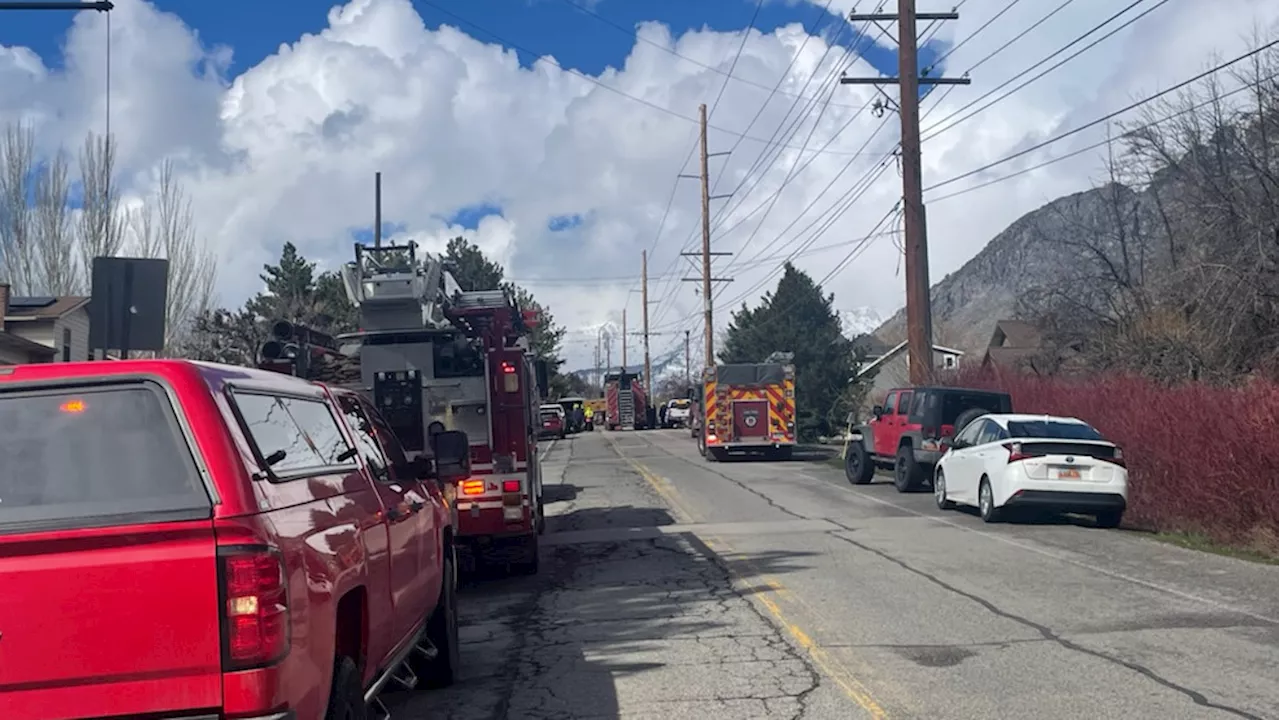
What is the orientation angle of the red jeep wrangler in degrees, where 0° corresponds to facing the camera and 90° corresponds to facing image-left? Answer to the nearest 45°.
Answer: approximately 135°

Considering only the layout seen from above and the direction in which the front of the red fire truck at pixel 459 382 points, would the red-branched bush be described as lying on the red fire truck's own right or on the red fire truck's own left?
on the red fire truck's own right

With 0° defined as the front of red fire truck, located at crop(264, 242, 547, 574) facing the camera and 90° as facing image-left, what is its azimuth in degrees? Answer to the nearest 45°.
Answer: approximately 180°

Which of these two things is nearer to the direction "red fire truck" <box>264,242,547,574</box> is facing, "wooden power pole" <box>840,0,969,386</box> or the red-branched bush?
the wooden power pole

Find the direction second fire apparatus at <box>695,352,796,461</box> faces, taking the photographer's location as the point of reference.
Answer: facing away from the viewer

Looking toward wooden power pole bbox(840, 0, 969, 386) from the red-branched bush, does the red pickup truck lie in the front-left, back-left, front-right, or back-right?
back-left

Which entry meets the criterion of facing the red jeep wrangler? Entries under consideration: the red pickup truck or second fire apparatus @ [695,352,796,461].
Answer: the red pickup truck

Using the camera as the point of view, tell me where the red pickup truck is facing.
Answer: facing away from the viewer and to the right of the viewer

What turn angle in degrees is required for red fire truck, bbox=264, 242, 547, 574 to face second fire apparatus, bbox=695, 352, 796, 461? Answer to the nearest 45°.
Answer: approximately 45° to its right

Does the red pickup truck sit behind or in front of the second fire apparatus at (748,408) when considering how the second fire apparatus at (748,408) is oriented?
behind

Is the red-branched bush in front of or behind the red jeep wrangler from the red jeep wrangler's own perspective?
behind

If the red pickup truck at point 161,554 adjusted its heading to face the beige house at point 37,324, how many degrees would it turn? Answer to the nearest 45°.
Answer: approximately 45° to its left

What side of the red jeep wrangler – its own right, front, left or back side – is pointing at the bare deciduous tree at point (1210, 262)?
right
